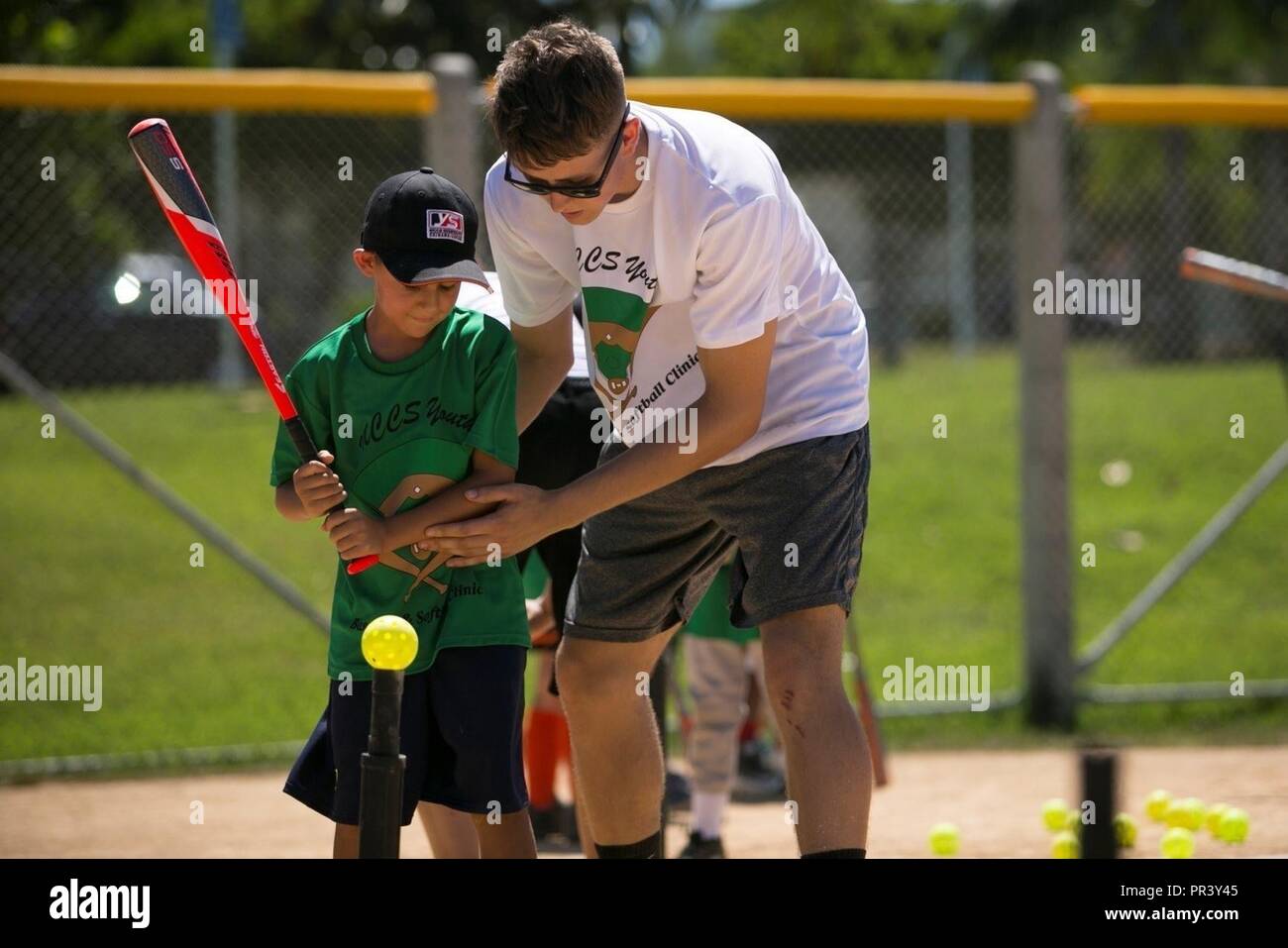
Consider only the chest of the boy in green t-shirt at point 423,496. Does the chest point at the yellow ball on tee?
yes

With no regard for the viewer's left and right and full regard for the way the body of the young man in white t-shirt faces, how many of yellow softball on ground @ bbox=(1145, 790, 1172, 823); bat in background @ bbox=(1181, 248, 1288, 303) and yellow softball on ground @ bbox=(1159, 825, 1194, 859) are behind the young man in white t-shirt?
3

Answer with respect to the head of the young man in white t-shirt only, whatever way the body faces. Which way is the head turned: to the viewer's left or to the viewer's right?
to the viewer's left

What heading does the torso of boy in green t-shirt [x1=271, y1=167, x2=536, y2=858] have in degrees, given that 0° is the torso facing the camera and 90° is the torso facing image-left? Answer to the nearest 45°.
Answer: approximately 0°

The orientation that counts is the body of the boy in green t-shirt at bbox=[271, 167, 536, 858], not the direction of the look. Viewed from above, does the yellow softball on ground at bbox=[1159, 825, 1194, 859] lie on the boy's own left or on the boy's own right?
on the boy's own left

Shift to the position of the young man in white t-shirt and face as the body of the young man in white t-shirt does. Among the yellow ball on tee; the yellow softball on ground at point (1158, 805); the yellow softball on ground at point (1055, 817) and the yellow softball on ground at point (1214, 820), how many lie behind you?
3

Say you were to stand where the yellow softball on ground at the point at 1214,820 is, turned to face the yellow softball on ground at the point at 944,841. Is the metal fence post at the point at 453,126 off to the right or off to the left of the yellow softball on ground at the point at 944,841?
right

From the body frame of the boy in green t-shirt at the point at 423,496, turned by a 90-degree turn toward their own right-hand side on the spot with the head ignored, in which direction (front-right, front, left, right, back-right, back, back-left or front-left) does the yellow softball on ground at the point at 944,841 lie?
back-right

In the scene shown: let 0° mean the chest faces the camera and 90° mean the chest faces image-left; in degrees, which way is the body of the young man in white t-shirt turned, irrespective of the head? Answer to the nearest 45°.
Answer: approximately 45°

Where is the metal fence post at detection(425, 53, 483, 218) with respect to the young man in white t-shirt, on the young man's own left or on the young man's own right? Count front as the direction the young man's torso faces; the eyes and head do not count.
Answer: on the young man's own right
